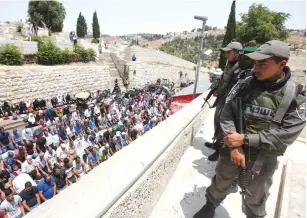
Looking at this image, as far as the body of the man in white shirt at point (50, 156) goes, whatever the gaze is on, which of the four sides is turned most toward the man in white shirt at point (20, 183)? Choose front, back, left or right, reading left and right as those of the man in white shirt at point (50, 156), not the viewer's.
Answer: right

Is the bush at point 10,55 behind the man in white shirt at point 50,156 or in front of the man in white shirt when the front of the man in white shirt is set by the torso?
behind

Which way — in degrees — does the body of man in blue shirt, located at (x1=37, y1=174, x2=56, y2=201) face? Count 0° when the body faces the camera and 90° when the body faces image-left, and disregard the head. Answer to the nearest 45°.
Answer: approximately 315°

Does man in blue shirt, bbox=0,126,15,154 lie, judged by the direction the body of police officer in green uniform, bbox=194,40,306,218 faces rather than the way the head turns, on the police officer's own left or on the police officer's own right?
on the police officer's own right

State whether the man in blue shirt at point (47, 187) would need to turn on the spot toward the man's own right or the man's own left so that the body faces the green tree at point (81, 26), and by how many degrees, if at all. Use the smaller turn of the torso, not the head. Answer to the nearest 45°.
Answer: approximately 135° to the man's own left

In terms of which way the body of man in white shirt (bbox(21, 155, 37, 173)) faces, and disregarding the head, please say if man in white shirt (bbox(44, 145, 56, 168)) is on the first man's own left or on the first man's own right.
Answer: on the first man's own left

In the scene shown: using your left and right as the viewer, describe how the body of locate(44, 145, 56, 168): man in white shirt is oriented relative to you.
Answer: facing the viewer and to the right of the viewer

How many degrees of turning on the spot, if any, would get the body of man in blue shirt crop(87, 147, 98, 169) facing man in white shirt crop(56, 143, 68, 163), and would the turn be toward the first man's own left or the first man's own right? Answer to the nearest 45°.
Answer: approximately 135° to the first man's own right

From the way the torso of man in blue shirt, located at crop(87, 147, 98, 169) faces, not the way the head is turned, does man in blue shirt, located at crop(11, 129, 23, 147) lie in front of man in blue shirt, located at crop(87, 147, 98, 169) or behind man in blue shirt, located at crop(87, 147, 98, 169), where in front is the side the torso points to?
behind

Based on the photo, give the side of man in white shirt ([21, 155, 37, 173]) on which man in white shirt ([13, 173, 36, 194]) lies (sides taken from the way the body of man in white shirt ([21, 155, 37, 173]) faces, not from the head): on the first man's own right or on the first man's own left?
on the first man's own right

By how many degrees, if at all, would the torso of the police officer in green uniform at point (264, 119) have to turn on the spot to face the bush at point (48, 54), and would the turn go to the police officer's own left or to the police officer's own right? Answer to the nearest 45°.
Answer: approximately 90° to the police officer's own right

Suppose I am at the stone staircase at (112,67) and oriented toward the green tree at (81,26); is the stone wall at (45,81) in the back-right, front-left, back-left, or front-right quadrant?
back-left

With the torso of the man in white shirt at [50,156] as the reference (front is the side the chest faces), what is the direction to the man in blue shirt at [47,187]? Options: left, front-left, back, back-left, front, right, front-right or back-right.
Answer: front-right
